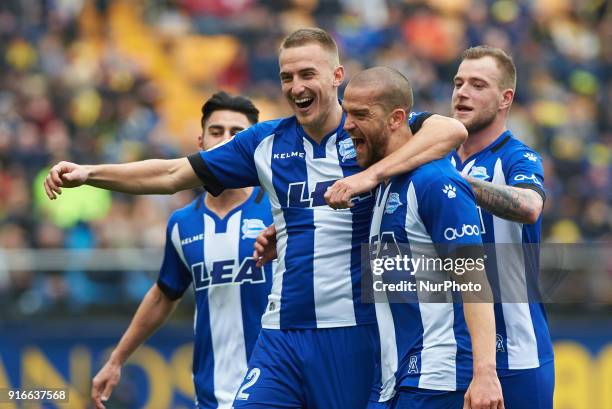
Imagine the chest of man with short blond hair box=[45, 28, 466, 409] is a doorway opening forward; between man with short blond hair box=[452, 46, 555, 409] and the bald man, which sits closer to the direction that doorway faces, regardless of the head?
the bald man

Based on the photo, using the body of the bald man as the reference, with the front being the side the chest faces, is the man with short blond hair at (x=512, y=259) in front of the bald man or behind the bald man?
behind

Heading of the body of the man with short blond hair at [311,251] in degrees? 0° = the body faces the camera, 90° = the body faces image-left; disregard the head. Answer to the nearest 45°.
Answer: approximately 0°

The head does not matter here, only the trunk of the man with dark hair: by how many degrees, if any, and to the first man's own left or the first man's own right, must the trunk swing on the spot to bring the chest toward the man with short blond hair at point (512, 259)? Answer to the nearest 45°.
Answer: approximately 45° to the first man's own left

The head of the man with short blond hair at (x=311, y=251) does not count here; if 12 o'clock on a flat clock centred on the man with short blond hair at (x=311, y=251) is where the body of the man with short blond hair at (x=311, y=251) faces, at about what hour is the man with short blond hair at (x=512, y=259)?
the man with short blond hair at (x=512, y=259) is roughly at 9 o'clock from the man with short blond hair at (x=311, y=251).

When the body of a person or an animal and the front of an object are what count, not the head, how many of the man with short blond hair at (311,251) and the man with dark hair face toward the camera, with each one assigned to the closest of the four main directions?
2

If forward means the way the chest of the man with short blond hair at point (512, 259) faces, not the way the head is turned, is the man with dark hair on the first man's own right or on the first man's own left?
on the first man's own right

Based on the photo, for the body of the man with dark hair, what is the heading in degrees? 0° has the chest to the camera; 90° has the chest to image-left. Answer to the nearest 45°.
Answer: approximately 0°
